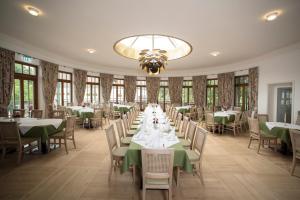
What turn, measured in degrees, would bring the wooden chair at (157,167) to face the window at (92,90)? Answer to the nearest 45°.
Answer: approximately 45° to its left

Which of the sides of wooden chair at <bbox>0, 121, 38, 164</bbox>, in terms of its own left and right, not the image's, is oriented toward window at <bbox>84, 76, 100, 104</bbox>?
front

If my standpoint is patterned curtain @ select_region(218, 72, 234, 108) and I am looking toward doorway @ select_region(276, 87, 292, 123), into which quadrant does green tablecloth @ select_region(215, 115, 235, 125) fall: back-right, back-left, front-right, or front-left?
front-right

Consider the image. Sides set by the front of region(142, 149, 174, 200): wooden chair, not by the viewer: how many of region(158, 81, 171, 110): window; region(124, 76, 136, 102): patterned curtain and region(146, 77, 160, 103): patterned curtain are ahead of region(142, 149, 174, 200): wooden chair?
3

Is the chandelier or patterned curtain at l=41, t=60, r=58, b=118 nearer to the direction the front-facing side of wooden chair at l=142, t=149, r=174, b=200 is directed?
the chandelier

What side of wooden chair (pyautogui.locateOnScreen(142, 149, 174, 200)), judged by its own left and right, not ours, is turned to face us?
back

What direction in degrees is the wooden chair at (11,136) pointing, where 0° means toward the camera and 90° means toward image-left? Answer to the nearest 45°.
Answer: approximately 225°

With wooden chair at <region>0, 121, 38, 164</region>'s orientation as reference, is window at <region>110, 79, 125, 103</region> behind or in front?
in front

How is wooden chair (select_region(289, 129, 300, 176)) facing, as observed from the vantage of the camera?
facing away from the viewer and to the right of the viewer

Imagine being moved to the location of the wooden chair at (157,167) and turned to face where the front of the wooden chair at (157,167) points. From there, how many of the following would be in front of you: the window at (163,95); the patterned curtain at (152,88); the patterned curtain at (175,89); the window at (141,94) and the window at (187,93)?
5

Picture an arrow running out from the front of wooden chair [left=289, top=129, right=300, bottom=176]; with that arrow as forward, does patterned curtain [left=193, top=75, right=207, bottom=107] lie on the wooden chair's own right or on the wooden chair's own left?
on the wooden chair's own left

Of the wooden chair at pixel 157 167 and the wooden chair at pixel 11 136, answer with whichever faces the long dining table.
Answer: the wooden chair at pixel 157 167
